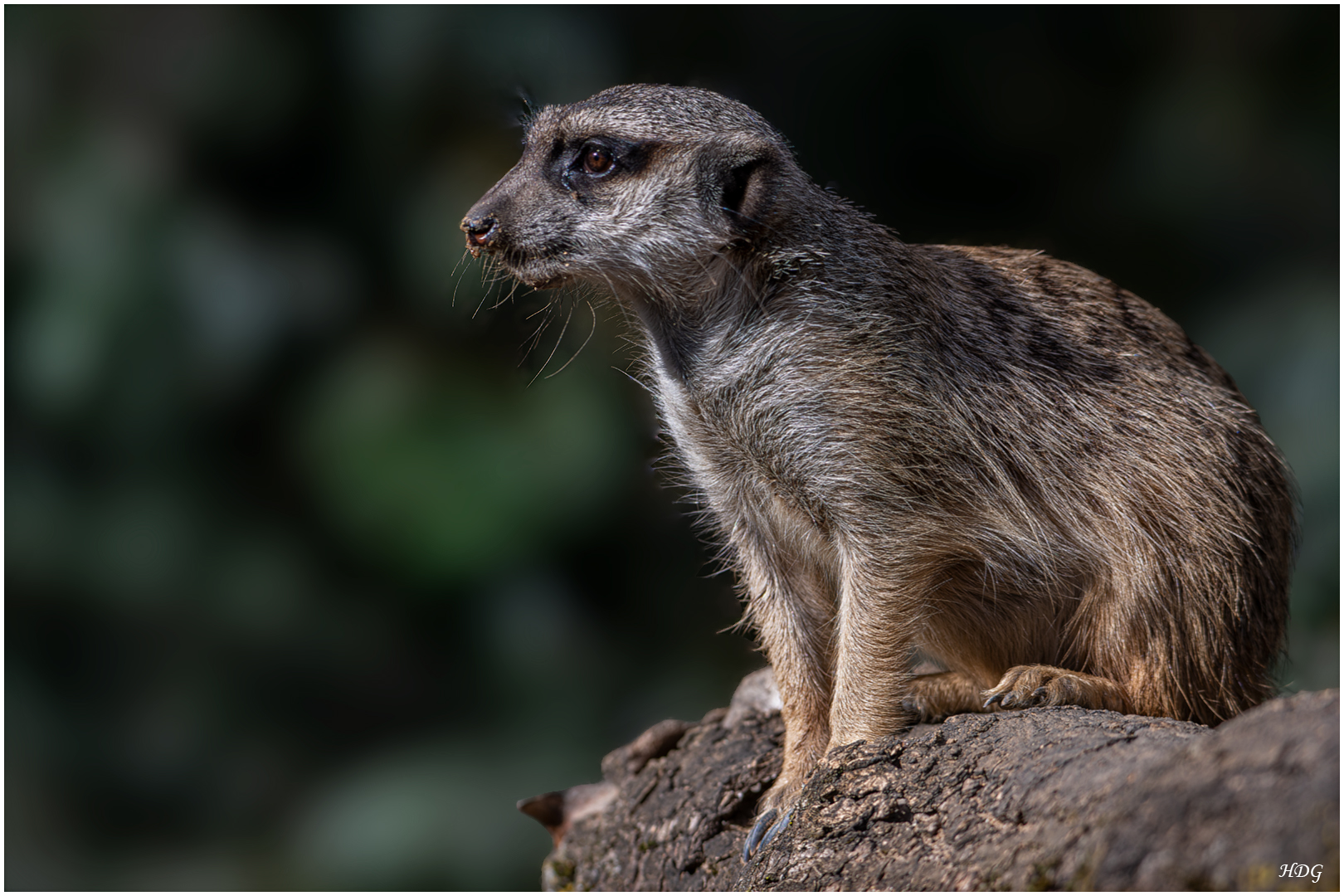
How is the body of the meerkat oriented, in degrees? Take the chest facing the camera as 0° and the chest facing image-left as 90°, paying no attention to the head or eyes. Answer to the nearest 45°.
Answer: approximately 90°
